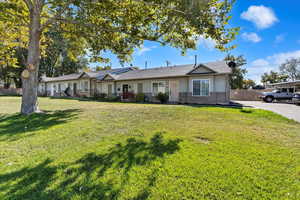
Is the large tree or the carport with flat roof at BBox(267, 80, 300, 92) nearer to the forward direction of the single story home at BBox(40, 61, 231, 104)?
the large tree

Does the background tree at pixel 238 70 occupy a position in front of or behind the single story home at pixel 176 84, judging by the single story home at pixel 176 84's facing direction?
behind

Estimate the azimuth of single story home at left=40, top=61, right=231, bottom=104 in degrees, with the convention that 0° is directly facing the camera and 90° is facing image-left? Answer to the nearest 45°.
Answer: approximately 45°

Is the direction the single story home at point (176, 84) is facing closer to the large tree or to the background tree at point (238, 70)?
the large tree

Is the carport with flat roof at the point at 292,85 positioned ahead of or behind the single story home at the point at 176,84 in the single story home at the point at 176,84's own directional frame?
behind

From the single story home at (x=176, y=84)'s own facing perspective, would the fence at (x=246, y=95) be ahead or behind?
behind
